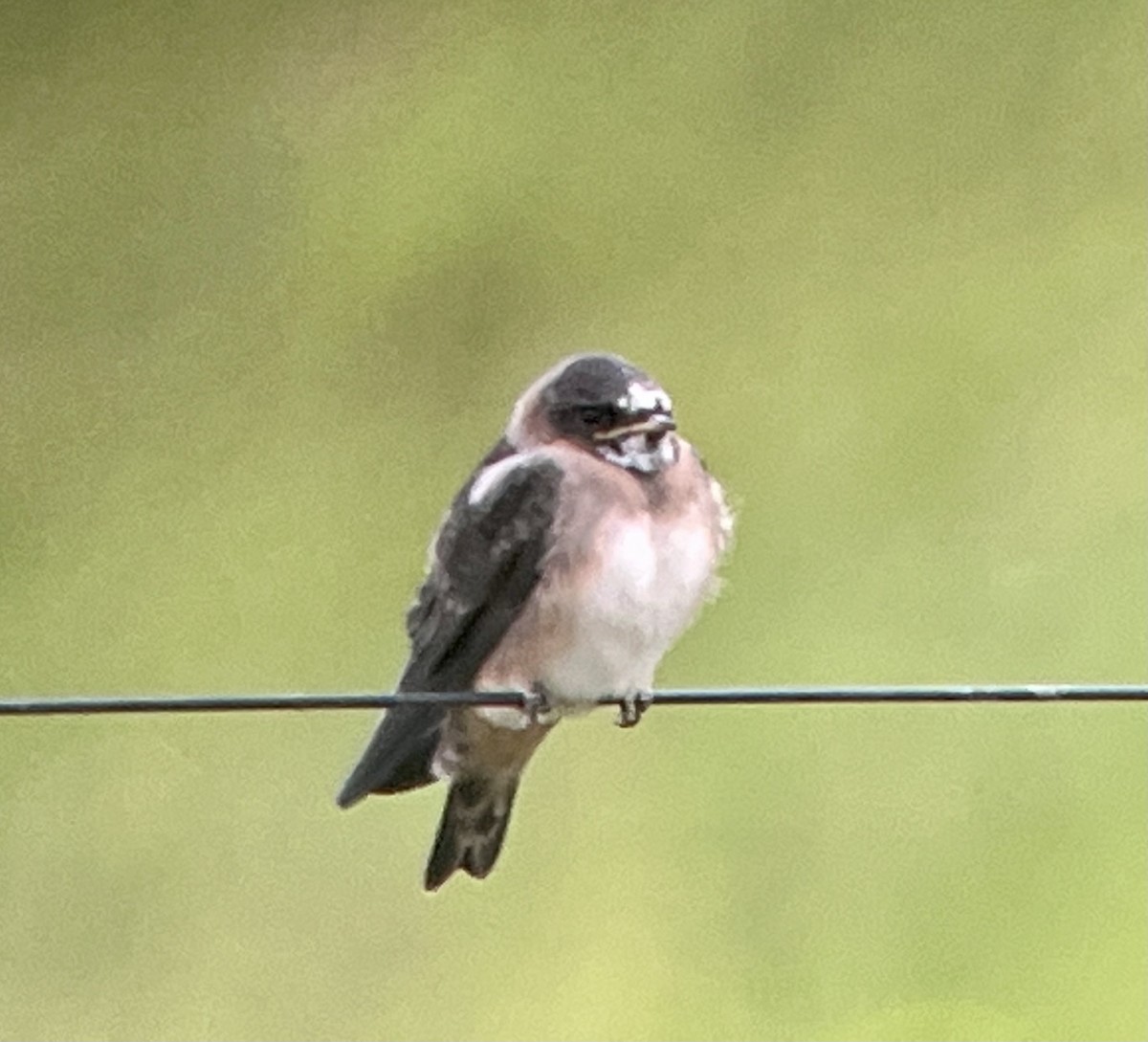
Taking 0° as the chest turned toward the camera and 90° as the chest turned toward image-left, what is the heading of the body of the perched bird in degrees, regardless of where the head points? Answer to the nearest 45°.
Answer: approximately 315°
